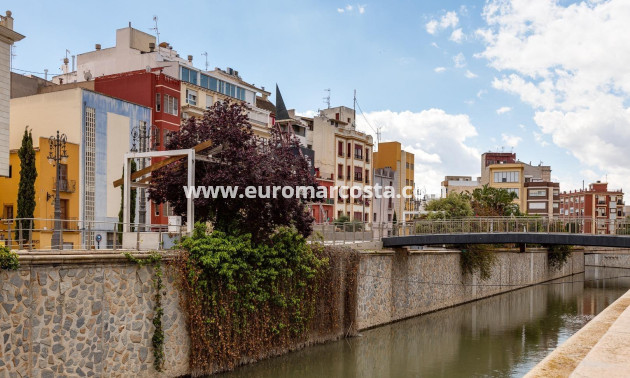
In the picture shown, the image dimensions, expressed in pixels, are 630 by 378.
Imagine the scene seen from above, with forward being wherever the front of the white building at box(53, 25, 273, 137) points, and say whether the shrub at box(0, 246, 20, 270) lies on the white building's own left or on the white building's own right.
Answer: on the white building's own right

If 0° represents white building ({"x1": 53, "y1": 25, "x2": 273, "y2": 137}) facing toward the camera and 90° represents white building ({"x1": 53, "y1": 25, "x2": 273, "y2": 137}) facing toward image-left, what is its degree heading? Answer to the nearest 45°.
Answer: approximately 315°

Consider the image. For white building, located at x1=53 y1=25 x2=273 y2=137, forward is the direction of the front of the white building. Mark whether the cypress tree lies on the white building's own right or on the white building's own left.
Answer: on the white building's own right

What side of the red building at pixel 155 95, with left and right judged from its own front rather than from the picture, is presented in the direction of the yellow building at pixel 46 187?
right

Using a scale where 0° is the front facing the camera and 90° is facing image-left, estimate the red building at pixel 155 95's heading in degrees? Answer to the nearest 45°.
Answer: approximately 315°
